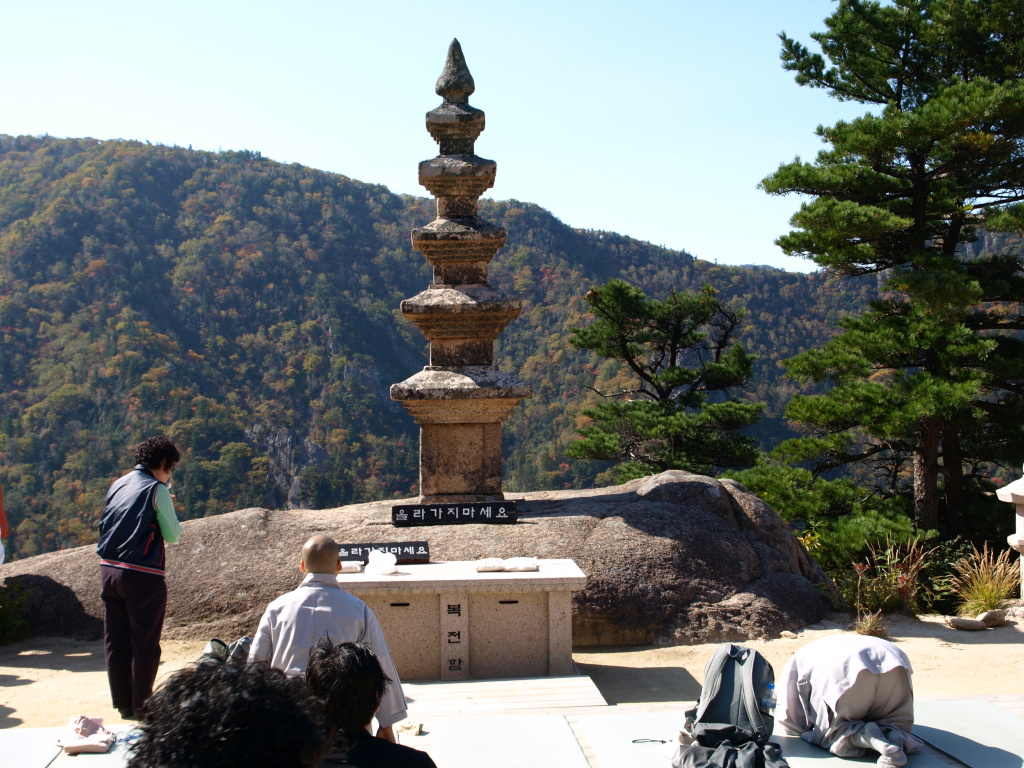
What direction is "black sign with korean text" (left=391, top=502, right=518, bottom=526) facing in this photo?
toward the camera

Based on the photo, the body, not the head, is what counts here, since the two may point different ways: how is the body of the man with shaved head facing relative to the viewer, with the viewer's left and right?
facing away from the viewer

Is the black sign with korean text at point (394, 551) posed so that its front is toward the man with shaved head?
yes

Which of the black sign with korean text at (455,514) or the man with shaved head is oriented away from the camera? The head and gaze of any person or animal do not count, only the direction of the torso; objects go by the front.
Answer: the man with shaved head

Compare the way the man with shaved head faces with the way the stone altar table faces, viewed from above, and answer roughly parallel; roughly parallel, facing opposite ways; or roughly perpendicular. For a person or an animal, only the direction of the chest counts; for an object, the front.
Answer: roughly parallel, facing opposite ways

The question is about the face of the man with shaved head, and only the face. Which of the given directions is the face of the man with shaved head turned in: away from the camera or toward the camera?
away from the camera

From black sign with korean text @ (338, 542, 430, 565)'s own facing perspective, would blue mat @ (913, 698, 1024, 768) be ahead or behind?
ahead

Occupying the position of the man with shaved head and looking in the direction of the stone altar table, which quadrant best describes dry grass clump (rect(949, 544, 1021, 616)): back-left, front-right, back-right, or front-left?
front-right

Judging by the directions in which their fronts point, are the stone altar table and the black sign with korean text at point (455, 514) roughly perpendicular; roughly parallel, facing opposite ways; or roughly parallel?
roughly parallel

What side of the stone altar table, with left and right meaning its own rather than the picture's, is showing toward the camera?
front

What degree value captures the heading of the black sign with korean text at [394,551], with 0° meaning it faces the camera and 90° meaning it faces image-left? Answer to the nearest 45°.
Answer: approximately 0°

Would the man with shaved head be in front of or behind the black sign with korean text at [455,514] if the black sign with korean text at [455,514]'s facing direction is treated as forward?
in front

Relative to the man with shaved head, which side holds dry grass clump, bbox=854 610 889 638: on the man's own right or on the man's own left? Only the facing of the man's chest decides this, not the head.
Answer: on the man's own right

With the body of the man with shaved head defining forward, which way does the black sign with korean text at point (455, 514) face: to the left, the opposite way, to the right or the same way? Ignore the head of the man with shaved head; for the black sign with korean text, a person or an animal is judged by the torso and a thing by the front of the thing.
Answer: the opposite way
